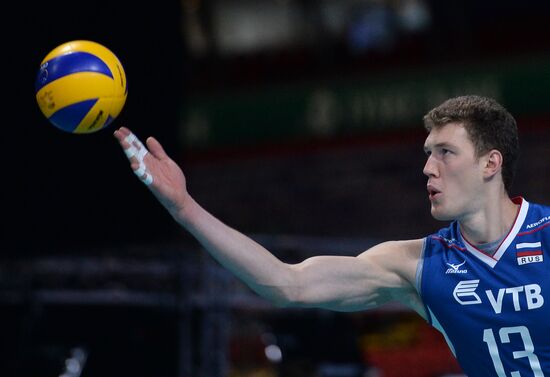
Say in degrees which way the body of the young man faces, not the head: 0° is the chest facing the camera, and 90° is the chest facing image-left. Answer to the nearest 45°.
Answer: approximately 45°

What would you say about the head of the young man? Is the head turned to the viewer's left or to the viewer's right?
to the viewer's left

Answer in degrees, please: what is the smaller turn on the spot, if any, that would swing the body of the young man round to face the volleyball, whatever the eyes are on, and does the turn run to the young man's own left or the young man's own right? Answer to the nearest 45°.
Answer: approximately 45° to the young man's own right
